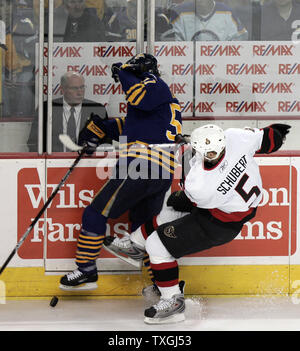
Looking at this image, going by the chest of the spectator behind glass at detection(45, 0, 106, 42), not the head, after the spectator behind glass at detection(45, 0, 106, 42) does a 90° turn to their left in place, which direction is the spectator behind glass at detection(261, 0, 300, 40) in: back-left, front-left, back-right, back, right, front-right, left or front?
front

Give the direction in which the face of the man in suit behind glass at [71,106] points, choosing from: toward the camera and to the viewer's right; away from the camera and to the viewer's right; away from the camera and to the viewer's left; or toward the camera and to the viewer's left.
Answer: toward the camera and to the viewer's right

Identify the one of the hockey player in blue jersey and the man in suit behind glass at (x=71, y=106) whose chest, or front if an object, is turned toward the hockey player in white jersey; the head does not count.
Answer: the man in suit behind glass

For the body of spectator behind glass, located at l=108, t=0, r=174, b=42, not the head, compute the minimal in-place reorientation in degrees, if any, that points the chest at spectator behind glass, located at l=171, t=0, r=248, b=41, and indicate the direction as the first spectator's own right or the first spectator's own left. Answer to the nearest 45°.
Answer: approximately 90° to the first spectator's own left

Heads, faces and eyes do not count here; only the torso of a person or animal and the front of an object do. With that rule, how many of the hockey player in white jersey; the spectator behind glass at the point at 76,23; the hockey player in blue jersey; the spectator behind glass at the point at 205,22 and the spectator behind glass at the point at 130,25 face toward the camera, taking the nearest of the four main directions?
3

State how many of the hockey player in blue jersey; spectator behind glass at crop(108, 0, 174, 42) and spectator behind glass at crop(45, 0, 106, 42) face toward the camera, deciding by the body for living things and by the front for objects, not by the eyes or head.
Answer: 2
